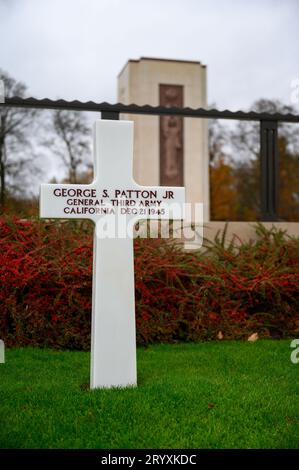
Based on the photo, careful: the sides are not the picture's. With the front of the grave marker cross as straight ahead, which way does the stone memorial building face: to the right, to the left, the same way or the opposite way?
the same way

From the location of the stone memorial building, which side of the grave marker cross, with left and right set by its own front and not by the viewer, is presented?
back

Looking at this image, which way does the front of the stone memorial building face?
toward the camera

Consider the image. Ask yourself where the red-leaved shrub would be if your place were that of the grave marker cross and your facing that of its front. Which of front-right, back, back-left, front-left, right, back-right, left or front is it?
back

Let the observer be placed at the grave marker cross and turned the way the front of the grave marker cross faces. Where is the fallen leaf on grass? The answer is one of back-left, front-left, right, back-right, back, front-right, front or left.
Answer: back-left

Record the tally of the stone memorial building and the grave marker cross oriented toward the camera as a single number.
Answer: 2

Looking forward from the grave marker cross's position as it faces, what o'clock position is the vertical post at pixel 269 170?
The vertical post is roughly at 7 o'clock from the grave marker cross.

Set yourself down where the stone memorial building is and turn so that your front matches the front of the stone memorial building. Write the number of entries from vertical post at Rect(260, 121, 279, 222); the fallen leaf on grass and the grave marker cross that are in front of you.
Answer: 3

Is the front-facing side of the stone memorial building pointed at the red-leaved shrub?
yes

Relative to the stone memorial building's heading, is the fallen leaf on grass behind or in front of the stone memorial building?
in front

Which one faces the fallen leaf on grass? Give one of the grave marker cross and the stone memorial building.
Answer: the stone memorial building

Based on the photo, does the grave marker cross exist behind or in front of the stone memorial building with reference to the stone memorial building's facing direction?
in front

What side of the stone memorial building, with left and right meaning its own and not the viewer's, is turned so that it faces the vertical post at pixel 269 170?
front
